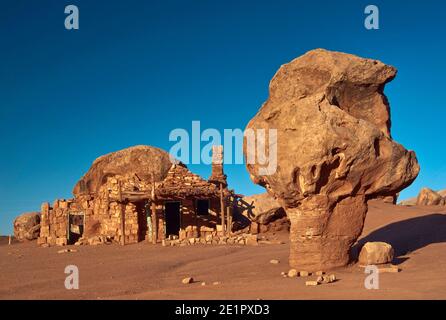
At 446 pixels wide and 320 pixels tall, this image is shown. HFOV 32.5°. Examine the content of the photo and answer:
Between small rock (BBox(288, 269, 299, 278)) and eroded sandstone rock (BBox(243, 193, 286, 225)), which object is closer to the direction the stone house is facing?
the small rock

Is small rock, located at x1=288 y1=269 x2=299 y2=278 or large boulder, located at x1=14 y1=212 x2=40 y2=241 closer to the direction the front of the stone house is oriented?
the small rock

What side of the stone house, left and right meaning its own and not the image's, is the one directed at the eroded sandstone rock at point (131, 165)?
back

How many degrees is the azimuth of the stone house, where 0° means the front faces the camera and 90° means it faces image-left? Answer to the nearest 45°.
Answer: approximately 0°

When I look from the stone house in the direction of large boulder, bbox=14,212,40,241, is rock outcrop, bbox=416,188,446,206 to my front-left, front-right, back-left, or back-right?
back-right

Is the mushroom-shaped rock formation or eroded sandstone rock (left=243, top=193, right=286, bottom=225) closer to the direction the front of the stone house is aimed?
the mushroom-shaped rock formation

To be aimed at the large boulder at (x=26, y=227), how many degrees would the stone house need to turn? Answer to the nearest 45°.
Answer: approximately 135° to its right

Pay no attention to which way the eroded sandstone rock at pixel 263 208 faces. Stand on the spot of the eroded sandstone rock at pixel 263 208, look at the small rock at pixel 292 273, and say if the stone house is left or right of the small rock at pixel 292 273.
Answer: right

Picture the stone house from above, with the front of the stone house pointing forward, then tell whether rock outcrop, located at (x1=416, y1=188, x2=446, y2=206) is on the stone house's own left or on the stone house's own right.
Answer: on the stone house's own left
